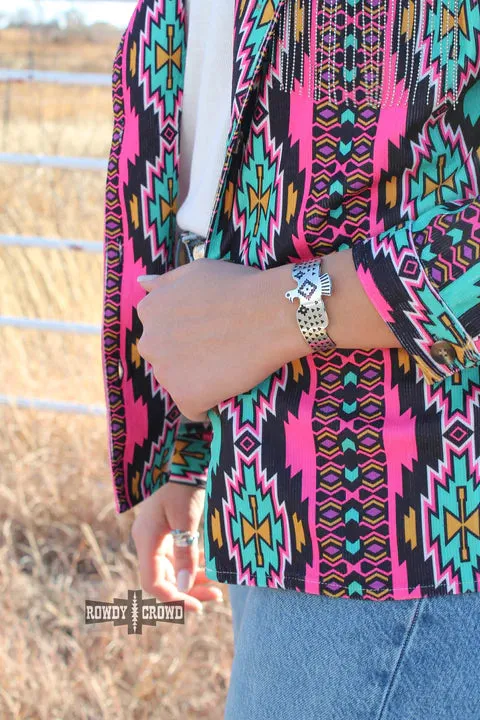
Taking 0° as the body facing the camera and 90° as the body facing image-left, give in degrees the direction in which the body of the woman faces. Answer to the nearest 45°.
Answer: approximately 45°
